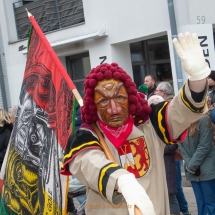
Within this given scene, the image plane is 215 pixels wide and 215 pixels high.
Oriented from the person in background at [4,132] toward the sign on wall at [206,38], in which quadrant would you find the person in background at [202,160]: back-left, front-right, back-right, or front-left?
front-right

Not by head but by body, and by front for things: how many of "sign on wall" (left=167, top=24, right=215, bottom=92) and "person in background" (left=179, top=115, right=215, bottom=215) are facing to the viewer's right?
0

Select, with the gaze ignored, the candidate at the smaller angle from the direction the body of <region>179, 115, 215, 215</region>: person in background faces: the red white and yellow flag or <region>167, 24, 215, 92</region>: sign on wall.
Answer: the red white and yellow flag

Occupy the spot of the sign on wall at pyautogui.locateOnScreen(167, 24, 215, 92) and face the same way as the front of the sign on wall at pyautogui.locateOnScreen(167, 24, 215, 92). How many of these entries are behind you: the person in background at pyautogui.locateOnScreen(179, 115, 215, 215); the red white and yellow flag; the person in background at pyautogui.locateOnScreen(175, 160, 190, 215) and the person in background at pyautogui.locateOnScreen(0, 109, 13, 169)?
0

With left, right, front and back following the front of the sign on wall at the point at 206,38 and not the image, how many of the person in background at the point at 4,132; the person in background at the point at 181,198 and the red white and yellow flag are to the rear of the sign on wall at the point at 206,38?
0

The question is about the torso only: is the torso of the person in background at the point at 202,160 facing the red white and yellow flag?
yes

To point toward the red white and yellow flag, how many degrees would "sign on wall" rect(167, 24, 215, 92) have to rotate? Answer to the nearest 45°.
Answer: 0° — it already faces it

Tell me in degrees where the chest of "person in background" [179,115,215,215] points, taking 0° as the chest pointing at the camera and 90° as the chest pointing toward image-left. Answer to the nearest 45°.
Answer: approximately 45°

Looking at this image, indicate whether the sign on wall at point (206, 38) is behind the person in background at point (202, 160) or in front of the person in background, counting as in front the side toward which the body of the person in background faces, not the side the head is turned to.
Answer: behind

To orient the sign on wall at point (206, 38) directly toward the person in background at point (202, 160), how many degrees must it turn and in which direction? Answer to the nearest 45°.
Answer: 0° — it already faces them

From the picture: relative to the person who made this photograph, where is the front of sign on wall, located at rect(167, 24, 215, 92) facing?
facing the viewer

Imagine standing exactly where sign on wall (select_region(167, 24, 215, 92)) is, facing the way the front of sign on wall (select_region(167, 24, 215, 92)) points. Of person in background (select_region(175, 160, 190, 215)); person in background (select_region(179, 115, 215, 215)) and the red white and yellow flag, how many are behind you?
0

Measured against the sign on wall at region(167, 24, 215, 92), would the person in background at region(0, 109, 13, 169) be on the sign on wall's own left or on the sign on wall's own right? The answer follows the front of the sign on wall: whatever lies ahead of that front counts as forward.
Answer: on the sign on wall's own right
